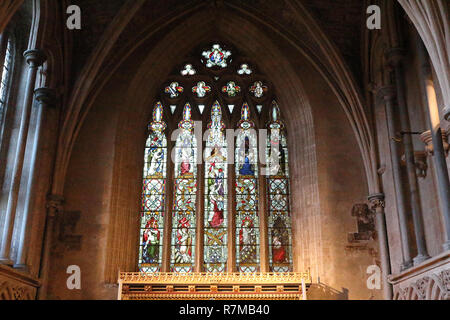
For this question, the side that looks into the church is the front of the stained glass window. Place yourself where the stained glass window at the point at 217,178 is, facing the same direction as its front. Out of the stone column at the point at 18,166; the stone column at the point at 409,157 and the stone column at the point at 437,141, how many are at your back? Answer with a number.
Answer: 0

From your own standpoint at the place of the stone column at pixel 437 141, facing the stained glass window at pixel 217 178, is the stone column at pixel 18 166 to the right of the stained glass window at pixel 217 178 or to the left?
left

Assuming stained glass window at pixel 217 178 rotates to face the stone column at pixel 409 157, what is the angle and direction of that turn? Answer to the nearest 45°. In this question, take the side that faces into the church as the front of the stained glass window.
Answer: approximately 45° to its left

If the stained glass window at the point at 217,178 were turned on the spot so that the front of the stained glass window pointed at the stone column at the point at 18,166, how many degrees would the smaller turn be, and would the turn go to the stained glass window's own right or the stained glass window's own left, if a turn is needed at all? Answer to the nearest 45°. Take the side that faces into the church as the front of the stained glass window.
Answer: approximately 45° to the stained glass window's own right

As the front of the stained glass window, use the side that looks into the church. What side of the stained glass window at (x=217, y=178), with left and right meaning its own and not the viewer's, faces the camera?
front

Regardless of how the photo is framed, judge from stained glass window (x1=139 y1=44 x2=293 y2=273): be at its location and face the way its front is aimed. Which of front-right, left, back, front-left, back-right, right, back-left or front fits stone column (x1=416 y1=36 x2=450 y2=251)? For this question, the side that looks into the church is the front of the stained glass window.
front-left
